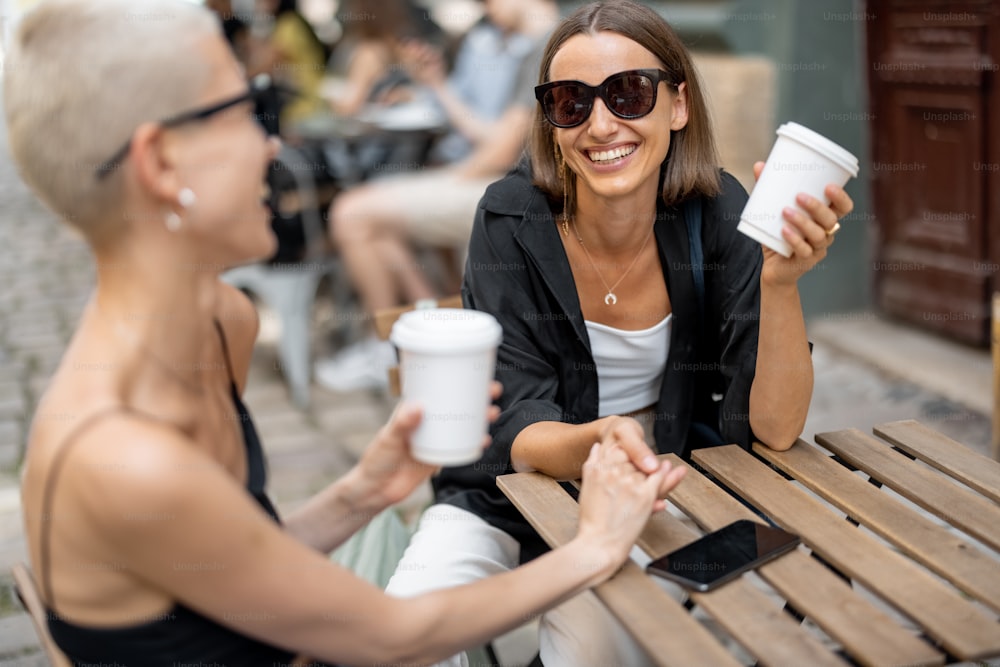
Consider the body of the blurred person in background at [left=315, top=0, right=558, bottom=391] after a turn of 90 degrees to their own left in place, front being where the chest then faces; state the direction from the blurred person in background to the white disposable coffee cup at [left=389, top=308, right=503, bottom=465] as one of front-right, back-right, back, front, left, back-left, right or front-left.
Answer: front

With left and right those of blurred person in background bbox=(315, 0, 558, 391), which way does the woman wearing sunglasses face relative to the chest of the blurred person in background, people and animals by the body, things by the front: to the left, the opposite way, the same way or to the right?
to the left

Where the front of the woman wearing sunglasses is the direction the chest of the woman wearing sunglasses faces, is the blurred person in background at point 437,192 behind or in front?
behind

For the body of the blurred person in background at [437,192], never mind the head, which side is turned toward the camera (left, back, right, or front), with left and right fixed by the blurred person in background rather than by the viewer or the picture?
left

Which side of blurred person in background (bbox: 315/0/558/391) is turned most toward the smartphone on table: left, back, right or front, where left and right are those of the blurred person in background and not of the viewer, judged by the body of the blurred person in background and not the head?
left

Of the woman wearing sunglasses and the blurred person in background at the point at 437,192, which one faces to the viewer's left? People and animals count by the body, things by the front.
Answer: the blurred person in background

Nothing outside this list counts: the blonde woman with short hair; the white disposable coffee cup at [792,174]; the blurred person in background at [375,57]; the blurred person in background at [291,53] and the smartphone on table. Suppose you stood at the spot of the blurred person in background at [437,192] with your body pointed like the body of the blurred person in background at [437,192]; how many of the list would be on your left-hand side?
3

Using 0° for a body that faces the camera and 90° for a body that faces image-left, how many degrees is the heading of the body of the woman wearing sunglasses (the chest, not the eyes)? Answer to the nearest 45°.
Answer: approximately 0°

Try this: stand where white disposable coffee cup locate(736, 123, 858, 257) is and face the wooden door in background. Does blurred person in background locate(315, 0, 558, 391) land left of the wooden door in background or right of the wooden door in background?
left

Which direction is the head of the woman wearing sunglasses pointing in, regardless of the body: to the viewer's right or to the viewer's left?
to the viewer's left

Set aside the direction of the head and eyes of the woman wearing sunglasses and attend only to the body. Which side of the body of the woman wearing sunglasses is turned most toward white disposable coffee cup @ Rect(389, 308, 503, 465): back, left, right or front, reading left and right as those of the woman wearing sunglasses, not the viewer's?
front

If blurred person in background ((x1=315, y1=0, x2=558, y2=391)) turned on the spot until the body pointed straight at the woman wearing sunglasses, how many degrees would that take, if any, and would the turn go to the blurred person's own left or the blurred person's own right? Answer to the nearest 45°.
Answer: approximately 90° to the blurred person's own left

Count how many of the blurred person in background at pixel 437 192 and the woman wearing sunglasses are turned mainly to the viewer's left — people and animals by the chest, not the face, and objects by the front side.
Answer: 1

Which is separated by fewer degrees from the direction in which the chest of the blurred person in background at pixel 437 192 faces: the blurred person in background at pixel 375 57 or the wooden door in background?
the blurred person in background
